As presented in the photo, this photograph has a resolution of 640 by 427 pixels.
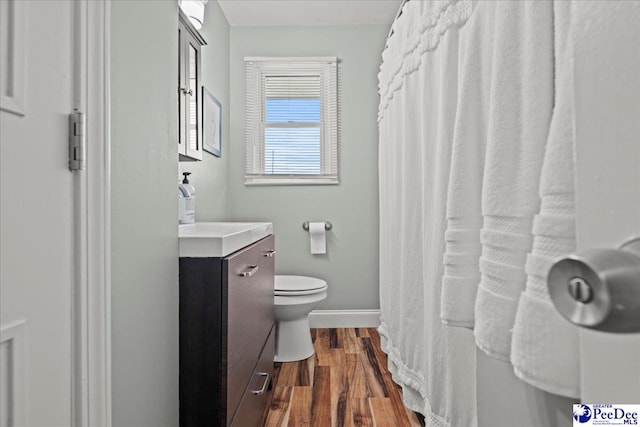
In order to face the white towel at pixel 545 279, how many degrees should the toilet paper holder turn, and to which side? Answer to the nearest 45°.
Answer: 0° — it already faces it

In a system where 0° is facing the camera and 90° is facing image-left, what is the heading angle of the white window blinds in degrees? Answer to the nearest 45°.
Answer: approximately 0°

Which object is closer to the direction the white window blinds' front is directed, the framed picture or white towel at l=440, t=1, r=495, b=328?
the white towel

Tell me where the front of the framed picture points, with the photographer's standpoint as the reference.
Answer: facing to the right of the viewer
